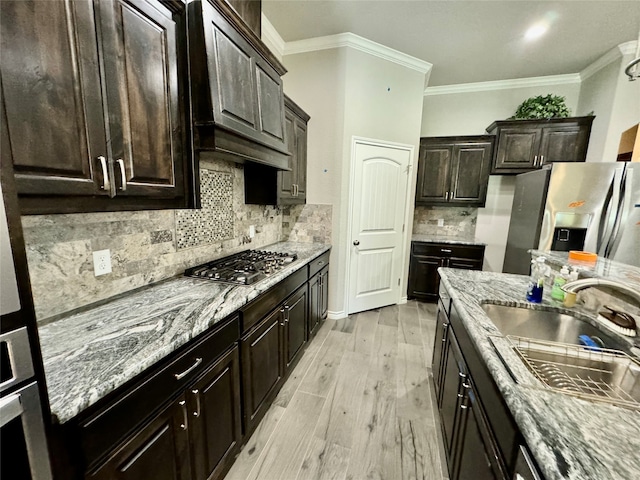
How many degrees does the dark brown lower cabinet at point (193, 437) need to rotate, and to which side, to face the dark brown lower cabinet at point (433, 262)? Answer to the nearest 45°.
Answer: approximately 45° to its left

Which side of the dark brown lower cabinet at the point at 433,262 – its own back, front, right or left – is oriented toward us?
front

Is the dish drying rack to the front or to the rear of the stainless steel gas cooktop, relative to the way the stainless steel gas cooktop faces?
to the front

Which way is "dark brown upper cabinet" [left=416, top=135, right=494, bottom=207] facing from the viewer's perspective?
toward the camera

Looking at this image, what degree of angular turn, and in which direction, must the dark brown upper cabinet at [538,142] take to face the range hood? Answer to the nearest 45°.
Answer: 0° — it already faces it

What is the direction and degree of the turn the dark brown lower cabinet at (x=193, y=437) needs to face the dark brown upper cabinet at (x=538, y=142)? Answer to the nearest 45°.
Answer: approximately 45° to its left

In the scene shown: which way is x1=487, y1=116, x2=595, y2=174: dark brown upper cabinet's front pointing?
toward the camera

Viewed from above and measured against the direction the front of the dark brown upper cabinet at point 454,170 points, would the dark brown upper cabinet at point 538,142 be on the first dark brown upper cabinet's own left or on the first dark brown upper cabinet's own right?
on the first dark brown upper cabinet's own left

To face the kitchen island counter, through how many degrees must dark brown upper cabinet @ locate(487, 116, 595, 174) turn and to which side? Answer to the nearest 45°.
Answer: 0° — it already faces it

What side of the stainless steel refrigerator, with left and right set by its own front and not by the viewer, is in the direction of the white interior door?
right

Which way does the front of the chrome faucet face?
to the viewer's left
